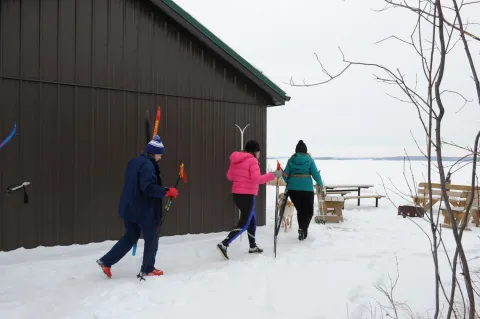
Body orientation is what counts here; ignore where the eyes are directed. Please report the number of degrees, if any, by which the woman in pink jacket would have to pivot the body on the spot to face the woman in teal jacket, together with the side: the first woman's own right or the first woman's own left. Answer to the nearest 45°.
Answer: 0° — they already face them

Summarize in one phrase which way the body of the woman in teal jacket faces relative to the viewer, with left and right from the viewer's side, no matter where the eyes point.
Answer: facing away from the viewer

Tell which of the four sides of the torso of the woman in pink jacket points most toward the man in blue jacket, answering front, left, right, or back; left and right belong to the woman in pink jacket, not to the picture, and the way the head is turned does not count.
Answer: back

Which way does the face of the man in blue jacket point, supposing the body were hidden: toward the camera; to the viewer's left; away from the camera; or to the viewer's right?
to the viewer's right

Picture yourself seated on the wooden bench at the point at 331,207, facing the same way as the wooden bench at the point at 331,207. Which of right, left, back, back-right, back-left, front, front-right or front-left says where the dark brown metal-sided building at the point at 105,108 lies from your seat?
back-right

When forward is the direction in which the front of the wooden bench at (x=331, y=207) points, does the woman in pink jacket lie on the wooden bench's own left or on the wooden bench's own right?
on the wooden bench's own right

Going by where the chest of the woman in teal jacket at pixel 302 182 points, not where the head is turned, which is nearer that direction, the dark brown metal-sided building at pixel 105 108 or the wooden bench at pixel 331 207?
the wooden bench

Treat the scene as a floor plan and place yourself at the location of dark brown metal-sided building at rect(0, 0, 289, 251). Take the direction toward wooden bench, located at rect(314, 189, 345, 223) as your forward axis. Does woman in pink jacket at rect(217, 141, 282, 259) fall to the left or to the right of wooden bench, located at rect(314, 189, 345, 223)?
right

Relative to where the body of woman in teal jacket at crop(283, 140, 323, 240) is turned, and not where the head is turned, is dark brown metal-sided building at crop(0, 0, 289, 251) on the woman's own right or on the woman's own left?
on the woman's own left

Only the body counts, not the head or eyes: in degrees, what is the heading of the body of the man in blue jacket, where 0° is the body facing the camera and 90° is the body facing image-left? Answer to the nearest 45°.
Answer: approximately 270°
